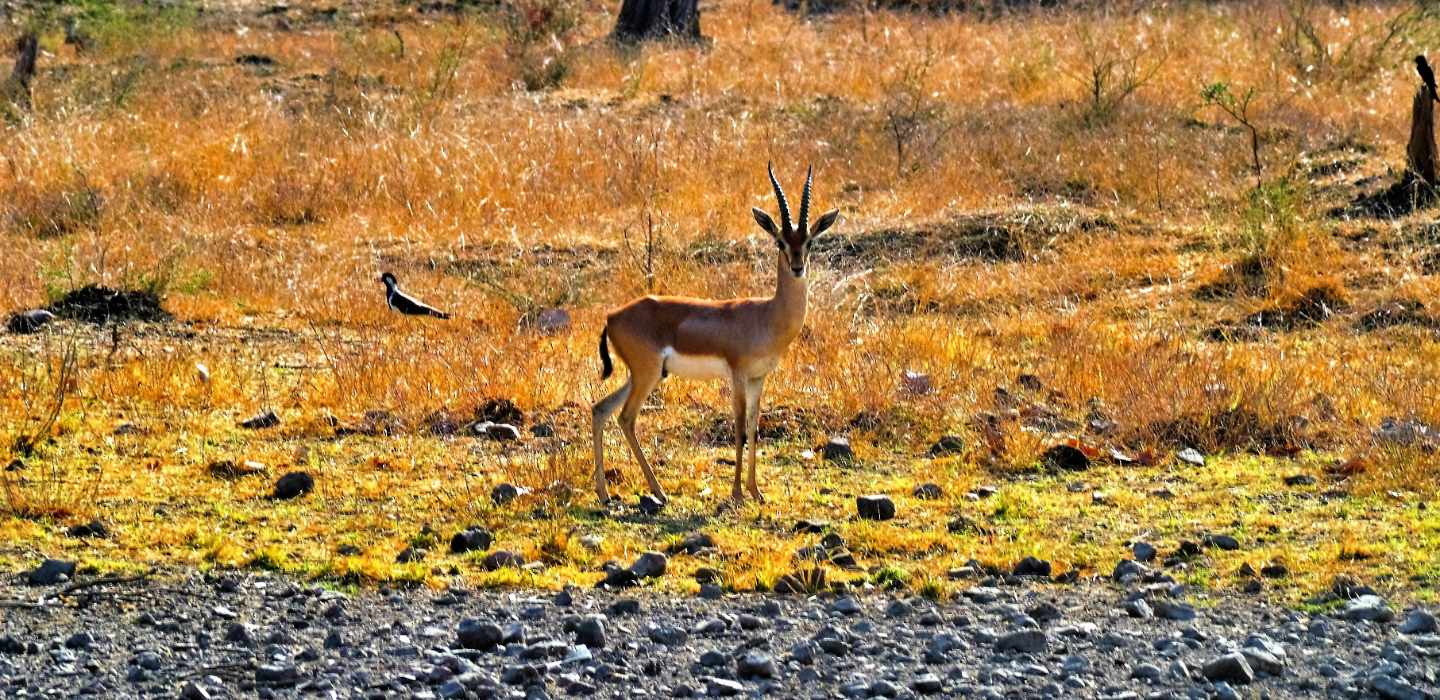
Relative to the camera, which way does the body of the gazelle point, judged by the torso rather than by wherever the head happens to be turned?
to the viewer's right

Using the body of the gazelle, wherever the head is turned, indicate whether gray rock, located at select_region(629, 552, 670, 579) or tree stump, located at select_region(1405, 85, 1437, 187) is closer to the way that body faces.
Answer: the tree stump

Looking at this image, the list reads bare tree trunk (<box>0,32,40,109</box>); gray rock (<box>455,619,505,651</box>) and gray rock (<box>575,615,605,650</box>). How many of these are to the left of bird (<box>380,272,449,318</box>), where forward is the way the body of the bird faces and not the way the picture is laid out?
2

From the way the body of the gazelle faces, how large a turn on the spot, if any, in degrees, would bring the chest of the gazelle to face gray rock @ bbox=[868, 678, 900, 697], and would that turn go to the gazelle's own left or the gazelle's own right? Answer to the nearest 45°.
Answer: approximately 90° to the gazelle's own right

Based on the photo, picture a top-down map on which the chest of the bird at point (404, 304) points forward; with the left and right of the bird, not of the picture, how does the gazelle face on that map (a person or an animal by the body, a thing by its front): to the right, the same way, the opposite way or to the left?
the opposite way

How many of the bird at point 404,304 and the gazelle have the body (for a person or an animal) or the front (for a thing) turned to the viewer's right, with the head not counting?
1

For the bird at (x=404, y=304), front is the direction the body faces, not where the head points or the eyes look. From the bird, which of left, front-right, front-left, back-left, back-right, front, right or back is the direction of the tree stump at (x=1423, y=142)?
back

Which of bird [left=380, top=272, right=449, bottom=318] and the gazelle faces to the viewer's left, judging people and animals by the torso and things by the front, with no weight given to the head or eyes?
the bird

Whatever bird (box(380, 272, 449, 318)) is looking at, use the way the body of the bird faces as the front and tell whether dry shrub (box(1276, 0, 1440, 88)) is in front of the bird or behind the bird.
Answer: behind

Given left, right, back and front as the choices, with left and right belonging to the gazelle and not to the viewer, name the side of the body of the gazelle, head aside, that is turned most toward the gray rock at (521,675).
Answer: right

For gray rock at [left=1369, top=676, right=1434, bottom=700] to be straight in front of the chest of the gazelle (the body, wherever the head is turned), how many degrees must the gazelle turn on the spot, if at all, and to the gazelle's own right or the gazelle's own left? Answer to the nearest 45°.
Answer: approximately 45° to the gazelle's own right

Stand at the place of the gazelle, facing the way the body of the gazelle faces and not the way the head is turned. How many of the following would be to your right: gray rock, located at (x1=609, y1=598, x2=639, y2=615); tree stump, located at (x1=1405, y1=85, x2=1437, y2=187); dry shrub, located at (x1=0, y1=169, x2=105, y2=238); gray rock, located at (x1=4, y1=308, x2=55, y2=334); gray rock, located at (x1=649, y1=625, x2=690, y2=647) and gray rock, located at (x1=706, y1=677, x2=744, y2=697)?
3

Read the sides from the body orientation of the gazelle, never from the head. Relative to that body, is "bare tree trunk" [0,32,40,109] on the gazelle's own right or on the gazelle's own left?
on the gazelle's own left

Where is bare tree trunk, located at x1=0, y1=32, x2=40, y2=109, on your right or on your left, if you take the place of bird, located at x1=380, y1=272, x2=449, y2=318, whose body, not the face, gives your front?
on your right

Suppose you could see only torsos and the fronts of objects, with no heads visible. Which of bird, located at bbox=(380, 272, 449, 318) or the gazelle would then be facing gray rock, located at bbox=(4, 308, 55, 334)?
the bird

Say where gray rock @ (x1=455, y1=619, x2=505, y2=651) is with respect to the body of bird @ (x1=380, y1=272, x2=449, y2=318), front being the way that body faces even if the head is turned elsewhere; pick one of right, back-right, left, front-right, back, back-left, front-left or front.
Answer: left

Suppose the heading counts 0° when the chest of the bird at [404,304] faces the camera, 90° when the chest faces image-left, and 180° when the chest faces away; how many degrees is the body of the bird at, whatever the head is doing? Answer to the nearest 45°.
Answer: approximately 90°
